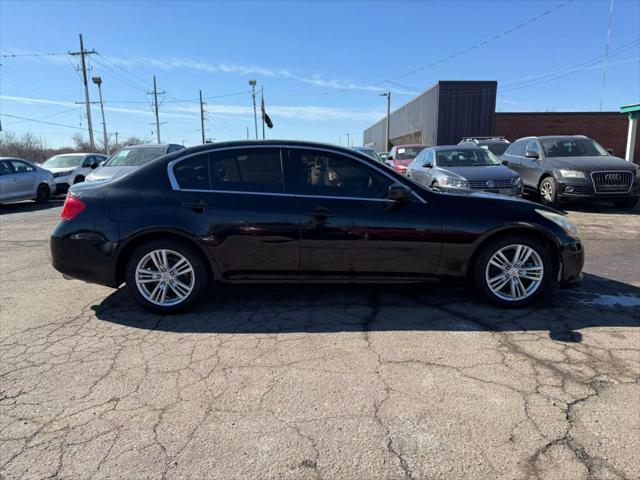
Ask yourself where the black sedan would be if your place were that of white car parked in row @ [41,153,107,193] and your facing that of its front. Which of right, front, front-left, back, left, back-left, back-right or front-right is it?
front-left

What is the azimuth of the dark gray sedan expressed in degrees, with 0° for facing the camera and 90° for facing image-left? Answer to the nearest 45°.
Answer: approximately 315°

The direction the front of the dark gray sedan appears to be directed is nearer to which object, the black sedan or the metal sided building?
the black sedan

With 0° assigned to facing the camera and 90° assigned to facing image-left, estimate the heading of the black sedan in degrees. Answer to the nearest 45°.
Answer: approximately 270°

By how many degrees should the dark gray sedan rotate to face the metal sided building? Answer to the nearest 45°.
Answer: approximately 135° to its left

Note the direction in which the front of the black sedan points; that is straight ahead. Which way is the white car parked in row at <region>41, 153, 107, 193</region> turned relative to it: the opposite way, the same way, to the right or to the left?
to the right

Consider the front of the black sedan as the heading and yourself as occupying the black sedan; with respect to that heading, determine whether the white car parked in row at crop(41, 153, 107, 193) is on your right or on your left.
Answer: on your left

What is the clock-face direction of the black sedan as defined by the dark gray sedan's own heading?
The black sedan is roughly at 2 o'clock from the dark gray sedan.

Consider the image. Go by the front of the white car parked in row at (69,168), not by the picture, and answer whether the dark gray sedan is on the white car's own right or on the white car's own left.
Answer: on the white car's own left
